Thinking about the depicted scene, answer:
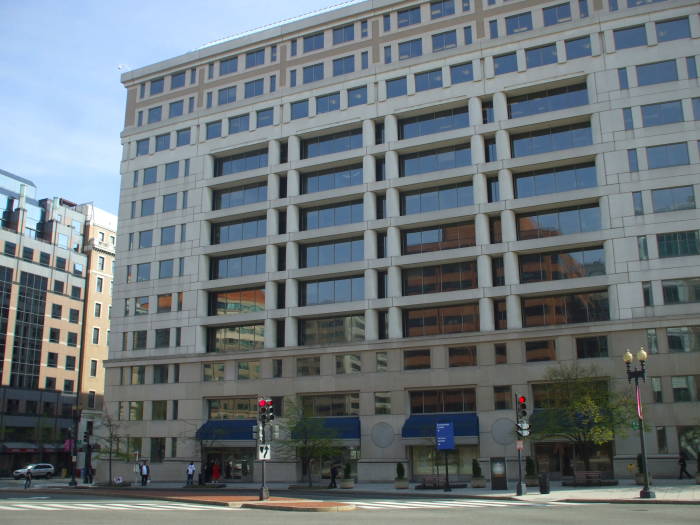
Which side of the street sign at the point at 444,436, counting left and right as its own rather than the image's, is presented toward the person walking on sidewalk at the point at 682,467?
left

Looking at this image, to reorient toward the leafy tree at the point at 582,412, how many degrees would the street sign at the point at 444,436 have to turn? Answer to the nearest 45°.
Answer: approximately 45° to its left

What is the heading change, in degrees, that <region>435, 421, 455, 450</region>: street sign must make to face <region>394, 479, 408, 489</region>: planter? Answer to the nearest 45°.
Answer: approximately 45° to its right

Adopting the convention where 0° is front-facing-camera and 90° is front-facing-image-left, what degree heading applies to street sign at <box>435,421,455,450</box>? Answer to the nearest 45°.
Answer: approximately 0°
